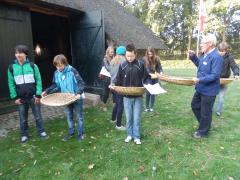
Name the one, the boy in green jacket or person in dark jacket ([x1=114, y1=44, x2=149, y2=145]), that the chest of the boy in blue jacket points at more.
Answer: the boy in green jacket

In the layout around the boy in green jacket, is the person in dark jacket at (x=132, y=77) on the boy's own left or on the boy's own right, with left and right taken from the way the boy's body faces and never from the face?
on the boy's own left

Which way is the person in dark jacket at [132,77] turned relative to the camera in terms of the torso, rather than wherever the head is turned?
toward the camera

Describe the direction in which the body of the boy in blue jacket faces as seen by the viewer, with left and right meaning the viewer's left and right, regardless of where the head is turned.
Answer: facing the viewer and to the left of the viewer

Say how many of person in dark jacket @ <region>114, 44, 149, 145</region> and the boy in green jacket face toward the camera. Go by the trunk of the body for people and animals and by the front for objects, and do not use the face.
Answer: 2

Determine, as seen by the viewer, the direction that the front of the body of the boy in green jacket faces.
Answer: toward the camera

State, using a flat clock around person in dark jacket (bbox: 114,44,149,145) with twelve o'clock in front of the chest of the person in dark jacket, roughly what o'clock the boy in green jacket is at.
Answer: The boy in green jacket is roughly at 3 o'clock from the person in dark jacket.

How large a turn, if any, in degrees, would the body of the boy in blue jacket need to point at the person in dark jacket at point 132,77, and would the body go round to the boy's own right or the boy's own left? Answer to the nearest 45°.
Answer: approximately 90° to the boy's own left

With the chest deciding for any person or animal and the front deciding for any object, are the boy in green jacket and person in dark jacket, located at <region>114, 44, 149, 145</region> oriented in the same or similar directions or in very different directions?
same or similar directions

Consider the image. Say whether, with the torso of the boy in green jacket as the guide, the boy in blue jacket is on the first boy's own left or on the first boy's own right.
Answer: on the first boy's own left
